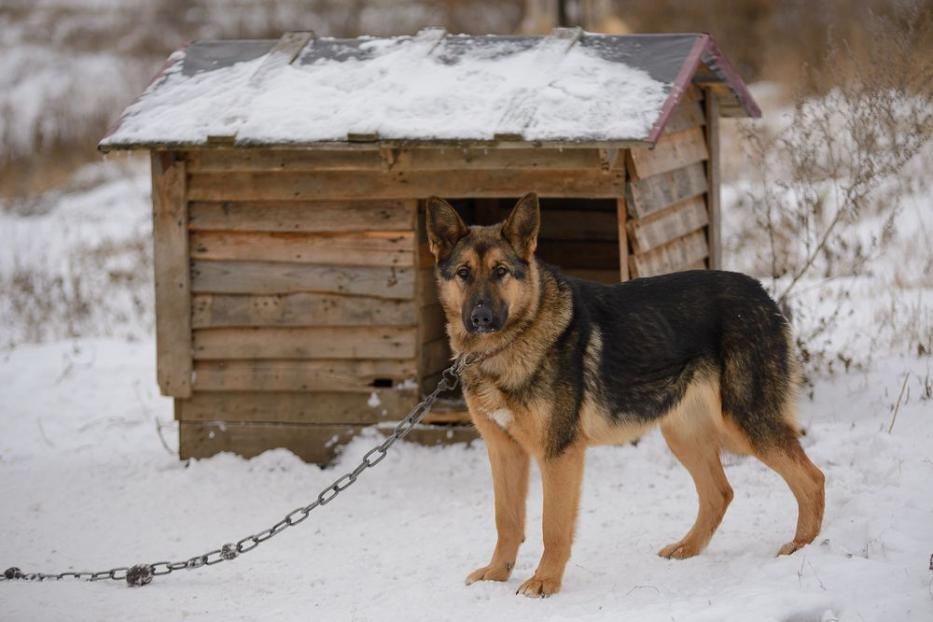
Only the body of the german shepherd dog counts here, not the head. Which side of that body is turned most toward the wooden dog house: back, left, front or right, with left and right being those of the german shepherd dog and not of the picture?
right

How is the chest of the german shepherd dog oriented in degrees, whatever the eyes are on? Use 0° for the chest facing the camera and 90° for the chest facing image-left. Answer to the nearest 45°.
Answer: approximately 45°

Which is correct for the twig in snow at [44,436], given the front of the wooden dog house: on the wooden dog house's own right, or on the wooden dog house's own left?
on the wooden dog house's own right

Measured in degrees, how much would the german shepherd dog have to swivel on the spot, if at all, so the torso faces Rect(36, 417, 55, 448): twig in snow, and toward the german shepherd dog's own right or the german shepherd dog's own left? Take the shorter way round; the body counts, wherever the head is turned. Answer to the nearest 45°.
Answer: approximately 90° to the german shepherd dog's own right

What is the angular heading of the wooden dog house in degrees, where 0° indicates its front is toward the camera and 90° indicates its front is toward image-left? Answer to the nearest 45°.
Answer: approximately 0°
